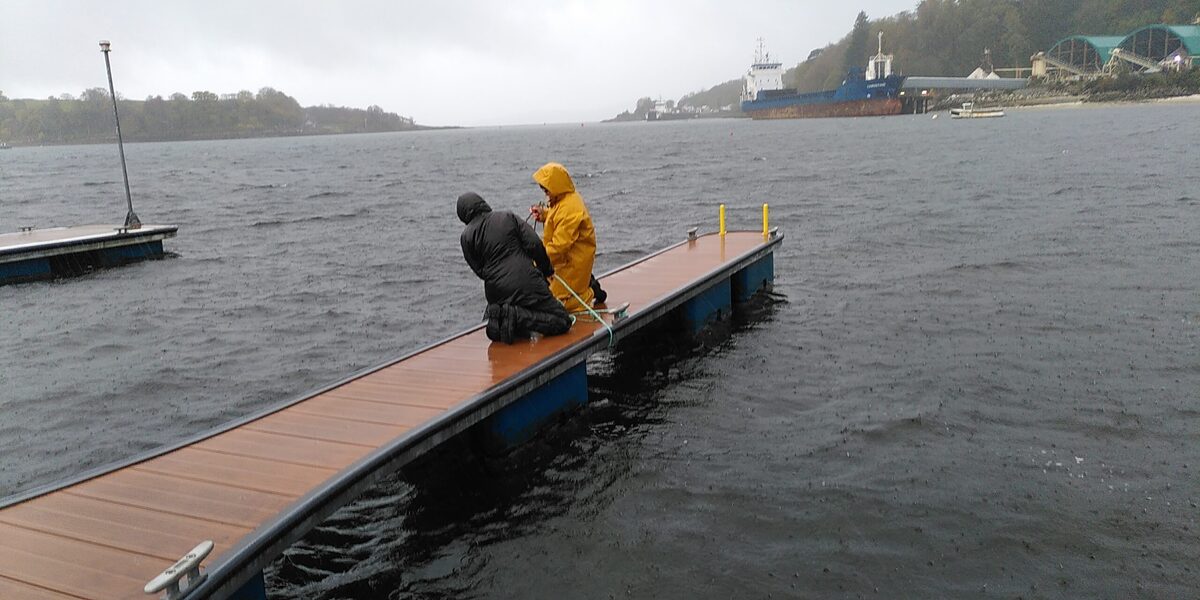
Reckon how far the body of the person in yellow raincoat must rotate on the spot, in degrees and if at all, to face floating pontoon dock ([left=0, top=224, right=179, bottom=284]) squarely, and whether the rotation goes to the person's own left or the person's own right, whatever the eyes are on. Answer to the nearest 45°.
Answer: approximately 45° to the person's own right

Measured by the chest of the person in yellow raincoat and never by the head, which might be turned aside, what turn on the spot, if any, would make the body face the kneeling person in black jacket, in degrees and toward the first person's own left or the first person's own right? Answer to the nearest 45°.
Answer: approximately 45° to the first person's own left

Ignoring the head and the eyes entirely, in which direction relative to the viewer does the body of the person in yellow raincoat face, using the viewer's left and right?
facing to the left of the viewer
